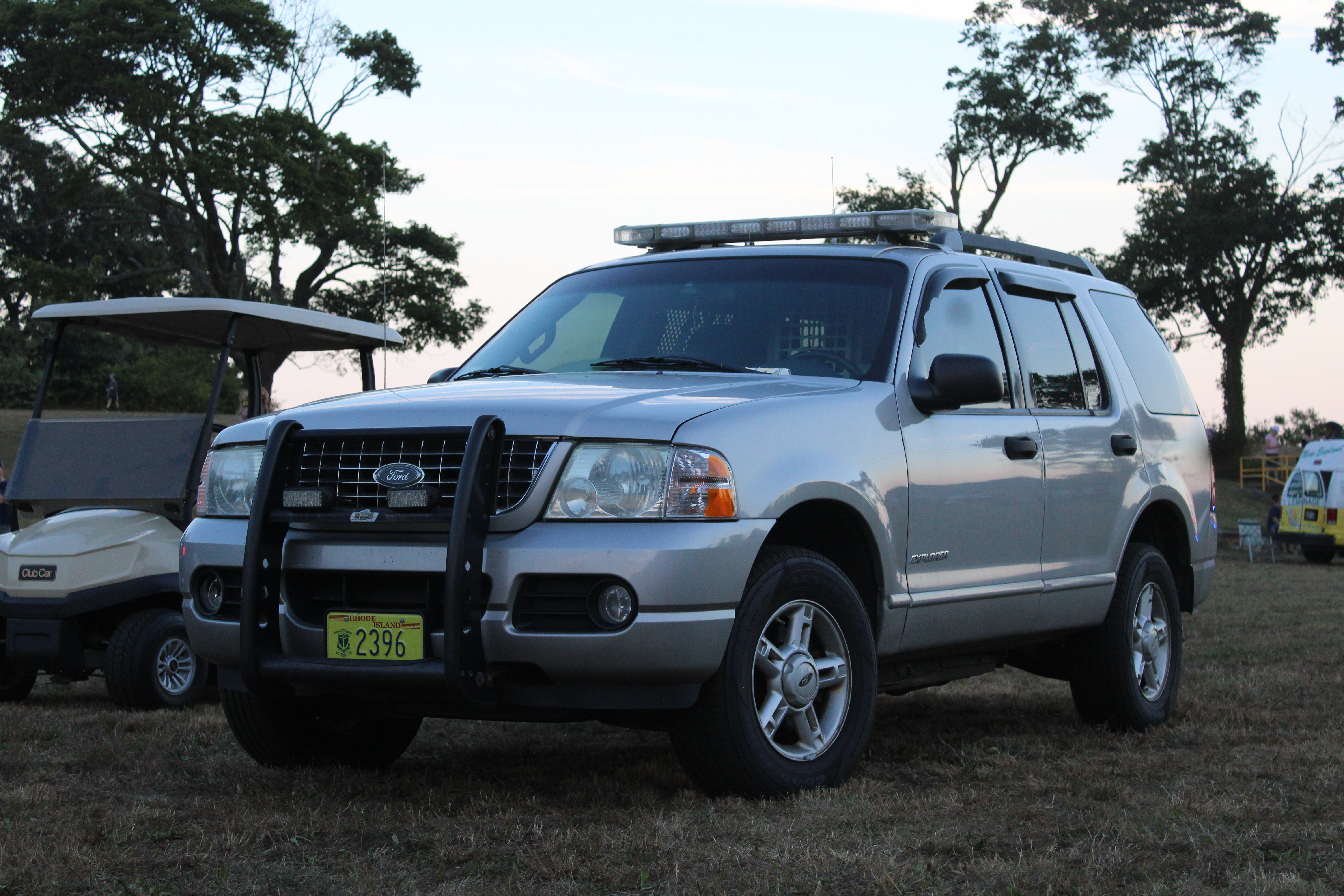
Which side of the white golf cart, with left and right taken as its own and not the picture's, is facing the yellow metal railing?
back

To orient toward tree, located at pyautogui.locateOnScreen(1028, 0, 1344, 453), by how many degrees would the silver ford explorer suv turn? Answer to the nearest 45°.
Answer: approximately 135° to its right

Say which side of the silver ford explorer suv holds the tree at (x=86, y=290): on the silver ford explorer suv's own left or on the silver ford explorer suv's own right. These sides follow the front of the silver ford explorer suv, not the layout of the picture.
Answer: on the silver ford explorer suv's own right

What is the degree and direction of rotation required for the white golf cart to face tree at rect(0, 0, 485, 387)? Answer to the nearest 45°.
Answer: approximately 135° to its right

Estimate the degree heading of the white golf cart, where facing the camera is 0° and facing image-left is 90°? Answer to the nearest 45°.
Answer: approximately 45°

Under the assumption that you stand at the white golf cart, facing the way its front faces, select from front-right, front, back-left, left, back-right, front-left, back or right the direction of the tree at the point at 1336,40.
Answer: back

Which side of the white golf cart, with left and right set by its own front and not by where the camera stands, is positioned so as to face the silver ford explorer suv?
left

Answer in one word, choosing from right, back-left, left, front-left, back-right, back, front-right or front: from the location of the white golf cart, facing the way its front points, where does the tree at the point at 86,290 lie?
back-right

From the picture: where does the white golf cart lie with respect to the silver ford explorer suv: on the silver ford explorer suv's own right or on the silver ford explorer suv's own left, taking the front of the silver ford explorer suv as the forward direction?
on the silver ford explorer suv's own right

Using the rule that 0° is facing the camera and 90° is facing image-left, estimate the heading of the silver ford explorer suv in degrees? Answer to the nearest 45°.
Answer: approximately 45°
